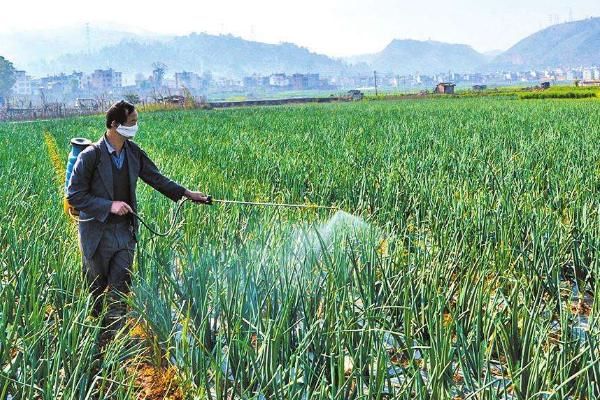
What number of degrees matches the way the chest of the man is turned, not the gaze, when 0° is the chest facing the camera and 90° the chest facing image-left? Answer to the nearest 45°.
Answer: approximately 315°
